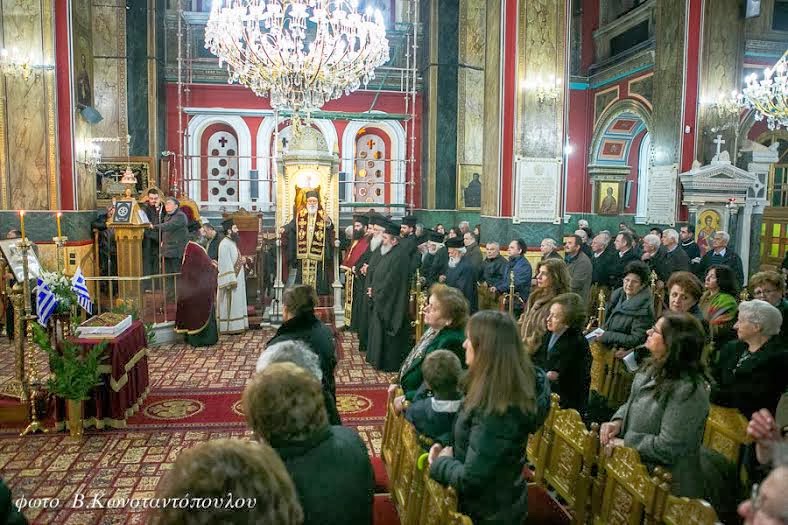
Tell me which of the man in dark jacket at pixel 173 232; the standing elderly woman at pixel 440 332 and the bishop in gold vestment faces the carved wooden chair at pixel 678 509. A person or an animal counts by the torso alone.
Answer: the bishop in gold vestment

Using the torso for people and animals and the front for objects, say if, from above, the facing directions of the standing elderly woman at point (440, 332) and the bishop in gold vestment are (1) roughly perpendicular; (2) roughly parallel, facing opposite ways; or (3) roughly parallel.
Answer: roughly perpendicular

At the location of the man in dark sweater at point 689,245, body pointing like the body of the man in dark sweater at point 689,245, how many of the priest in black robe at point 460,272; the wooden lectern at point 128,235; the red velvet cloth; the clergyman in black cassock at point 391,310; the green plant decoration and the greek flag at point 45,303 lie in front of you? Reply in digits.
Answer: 6

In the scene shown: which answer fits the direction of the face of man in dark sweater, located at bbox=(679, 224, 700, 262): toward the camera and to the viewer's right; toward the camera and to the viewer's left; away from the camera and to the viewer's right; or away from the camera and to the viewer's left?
toward the camera and to the viewer's left

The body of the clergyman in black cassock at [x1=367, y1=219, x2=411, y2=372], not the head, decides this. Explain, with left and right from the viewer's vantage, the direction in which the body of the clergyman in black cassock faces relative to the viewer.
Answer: facing to the left of the viewer

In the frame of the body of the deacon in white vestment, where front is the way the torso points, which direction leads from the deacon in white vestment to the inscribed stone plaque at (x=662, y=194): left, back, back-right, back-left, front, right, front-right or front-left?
front

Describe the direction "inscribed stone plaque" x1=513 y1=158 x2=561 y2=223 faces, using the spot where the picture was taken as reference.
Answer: facing the viewer

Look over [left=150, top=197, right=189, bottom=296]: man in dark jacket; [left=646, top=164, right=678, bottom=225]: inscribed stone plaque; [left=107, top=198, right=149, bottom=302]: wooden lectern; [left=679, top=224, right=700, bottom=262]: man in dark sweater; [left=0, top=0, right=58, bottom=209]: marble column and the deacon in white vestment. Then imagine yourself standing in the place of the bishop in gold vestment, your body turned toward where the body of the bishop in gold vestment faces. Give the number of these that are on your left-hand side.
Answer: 2

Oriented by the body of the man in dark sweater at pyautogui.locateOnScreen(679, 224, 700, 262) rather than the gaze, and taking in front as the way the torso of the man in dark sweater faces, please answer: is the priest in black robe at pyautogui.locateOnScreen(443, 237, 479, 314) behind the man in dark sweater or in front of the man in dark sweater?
in front

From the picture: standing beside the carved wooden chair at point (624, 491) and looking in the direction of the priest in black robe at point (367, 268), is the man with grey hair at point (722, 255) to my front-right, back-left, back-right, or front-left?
front-right

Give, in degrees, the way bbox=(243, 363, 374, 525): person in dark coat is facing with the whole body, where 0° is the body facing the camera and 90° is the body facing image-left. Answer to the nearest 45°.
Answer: approximately 135°

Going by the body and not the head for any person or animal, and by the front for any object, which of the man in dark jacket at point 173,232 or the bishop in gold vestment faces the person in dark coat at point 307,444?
the bishop in gold vestment

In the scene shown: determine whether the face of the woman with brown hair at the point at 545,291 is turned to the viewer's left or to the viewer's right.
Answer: to the viewer's left

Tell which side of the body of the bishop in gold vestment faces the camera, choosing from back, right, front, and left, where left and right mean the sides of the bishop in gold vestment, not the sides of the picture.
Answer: front
